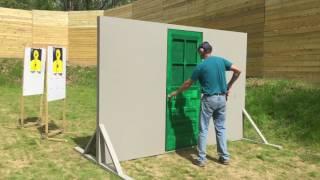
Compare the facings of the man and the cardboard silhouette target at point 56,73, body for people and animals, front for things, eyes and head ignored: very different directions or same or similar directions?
very different directions

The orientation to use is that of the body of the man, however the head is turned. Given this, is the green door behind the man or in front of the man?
in front

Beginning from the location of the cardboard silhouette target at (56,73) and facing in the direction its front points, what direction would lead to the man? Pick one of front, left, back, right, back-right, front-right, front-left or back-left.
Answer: front

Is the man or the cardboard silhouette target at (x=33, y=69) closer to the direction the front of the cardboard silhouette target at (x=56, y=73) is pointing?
the man

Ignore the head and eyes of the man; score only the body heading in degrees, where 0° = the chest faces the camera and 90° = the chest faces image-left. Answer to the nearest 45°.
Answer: approximately 135°

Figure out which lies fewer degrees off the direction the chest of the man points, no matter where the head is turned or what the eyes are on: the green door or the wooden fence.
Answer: the green door

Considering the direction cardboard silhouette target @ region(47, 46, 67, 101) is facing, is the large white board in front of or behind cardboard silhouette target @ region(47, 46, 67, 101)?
in front

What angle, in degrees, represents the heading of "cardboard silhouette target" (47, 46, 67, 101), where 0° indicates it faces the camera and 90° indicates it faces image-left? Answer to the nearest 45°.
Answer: approximately 315°

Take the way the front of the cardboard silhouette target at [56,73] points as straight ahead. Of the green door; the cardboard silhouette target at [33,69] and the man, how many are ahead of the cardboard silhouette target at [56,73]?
2

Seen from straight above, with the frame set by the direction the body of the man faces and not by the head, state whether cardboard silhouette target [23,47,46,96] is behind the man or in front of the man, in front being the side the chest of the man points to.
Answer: in front
